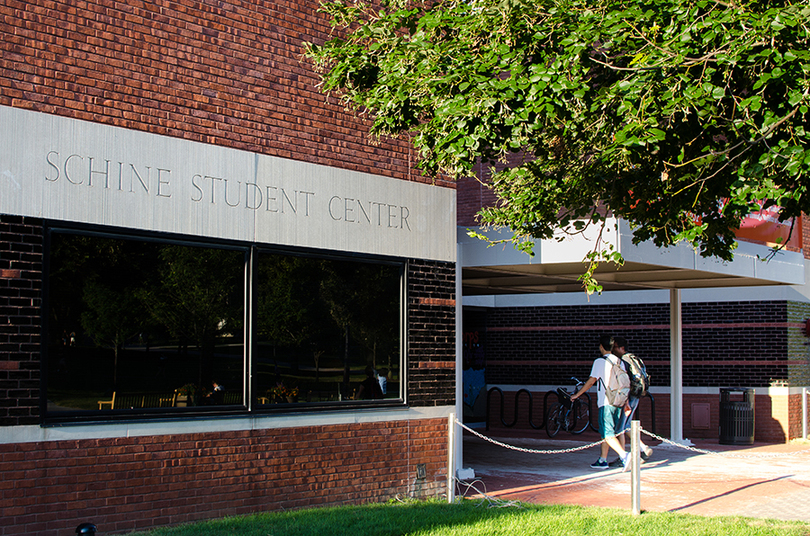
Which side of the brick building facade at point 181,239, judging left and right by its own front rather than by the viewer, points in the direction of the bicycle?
left

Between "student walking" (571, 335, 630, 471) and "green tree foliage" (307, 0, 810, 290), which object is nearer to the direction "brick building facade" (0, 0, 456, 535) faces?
the green tree foliage

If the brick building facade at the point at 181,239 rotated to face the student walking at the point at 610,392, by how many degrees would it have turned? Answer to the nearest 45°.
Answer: approximately 90° to its left

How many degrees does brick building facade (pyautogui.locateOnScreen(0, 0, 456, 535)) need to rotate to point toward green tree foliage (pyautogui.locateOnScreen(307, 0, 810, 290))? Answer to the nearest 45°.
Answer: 0° — it already faces it

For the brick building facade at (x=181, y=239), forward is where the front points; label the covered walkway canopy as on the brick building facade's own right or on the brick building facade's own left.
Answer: on the brick building facade's own left

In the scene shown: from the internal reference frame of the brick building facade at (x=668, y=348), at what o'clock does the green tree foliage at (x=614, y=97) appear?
The green tree foliage is roughly at 12 o'clock from the brick building facade.

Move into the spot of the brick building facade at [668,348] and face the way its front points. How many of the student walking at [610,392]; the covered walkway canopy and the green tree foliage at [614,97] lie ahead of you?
3

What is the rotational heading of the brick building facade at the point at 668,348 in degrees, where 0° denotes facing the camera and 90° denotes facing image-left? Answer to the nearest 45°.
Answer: approximately 0°
